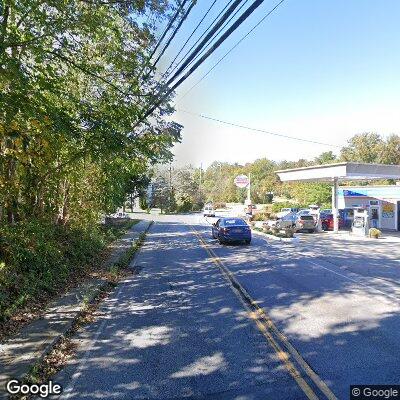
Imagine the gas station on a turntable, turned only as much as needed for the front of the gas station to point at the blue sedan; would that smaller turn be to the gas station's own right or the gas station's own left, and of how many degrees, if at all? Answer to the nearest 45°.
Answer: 0° — it already faces it

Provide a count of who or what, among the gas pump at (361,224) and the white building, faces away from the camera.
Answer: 0

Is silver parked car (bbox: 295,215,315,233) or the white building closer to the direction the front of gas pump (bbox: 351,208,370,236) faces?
the silver parked car

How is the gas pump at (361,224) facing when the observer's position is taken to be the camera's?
facing the viewer and to the left of the viewer

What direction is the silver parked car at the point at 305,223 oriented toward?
away from the camera

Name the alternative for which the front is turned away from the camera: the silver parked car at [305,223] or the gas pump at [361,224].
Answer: the silver parked car

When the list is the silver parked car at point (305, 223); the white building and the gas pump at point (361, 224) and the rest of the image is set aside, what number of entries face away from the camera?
1

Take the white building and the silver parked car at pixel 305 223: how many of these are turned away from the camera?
1

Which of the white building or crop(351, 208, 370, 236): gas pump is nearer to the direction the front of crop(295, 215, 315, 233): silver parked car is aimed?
the white building

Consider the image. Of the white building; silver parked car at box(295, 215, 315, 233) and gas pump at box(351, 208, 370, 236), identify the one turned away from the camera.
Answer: the silver parked car
